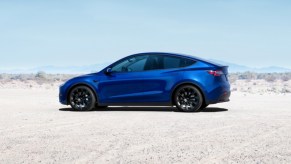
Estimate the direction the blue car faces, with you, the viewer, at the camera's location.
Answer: facing to the left of the viewer
